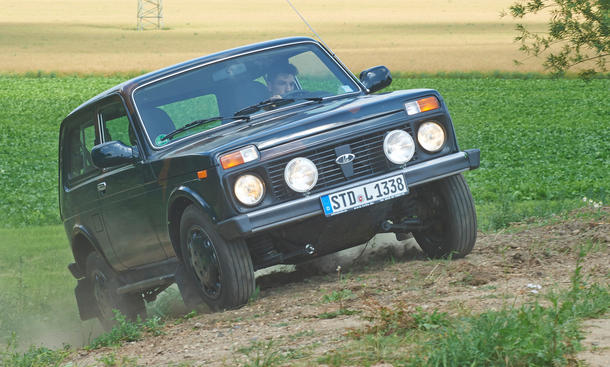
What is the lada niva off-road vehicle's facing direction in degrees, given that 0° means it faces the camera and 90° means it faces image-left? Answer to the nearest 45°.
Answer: approximately 315°

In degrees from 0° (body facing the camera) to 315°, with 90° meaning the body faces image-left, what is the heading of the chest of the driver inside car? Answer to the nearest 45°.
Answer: approximately 315°

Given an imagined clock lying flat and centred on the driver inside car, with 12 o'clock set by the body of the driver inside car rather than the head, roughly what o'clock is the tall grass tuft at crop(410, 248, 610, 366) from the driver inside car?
The tall grass tuft is roughly at 1 o'clock from the driver inside car.

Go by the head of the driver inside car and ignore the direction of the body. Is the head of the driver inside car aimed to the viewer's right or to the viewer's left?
to the viewer's right

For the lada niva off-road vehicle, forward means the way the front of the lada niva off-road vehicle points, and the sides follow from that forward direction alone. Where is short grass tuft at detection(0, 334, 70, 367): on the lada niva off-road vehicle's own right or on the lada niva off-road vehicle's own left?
on the lada niva off-road vehicle's own right

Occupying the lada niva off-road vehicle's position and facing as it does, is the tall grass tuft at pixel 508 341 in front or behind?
in front

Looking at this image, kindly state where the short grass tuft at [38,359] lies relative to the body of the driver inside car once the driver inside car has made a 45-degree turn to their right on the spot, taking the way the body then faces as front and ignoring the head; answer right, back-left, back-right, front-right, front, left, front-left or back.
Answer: front-right
